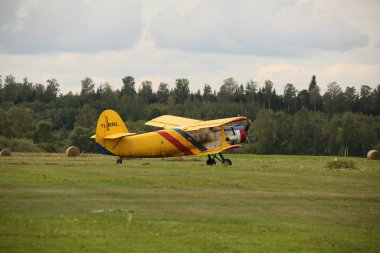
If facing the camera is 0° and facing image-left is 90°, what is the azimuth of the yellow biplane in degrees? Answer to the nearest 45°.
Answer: approximately 270°

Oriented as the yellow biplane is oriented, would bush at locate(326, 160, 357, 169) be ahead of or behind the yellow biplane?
ahead
